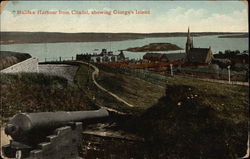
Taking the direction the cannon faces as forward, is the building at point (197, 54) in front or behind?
in front

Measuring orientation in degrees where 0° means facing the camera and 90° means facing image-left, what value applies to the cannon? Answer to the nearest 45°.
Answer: approximately 225°

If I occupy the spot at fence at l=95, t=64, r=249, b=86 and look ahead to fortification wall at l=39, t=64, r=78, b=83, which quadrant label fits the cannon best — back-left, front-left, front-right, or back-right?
front-left

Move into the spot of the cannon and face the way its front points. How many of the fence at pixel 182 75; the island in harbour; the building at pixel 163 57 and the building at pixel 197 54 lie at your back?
0

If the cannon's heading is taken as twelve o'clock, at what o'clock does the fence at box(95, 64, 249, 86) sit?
The fence is roughly at 11 o'clock from the cannon.
